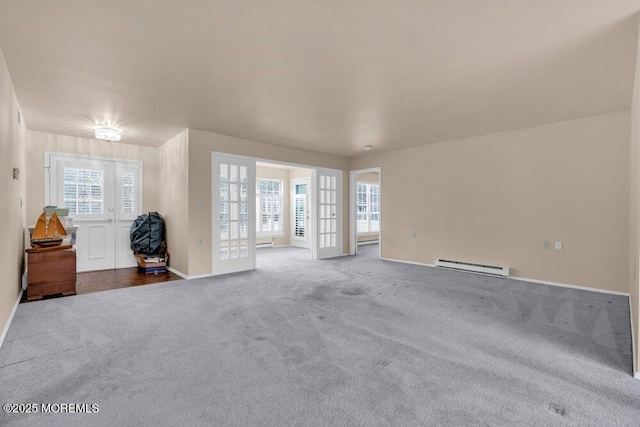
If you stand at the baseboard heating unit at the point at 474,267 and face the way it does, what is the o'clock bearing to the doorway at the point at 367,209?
The doorway is roughly at 3 o'clock from the baseboard heating unit.

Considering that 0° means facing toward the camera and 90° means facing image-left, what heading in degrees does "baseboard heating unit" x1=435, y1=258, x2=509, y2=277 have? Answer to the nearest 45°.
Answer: approximately 45°

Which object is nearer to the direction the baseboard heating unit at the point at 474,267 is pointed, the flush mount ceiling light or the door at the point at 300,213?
the flush mount ceiling light

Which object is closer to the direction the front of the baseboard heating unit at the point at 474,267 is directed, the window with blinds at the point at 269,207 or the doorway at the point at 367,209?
the window with blinds

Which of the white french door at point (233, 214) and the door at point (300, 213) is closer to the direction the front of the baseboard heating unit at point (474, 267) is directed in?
the white french door

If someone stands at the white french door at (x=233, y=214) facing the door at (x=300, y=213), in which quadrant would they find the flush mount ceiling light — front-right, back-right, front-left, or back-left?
back-left

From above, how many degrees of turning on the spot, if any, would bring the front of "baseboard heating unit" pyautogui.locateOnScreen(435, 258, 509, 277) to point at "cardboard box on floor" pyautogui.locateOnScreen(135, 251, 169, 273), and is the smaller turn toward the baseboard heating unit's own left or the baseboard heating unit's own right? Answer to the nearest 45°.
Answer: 0° — it already faces it

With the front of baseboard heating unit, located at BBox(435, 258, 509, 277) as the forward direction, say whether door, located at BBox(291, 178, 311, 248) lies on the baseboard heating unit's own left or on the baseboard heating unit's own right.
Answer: on the baseboard heating unit's own right

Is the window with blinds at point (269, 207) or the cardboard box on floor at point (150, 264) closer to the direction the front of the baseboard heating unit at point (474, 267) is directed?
the cardboard box on floor

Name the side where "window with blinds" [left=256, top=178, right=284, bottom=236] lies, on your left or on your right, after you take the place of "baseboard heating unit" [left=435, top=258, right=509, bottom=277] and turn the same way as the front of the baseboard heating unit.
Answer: on your right
